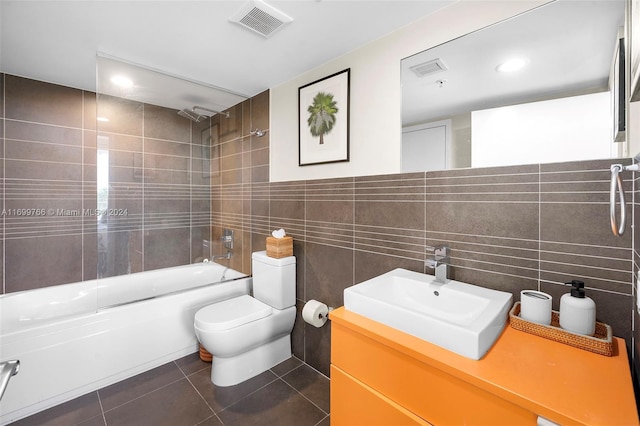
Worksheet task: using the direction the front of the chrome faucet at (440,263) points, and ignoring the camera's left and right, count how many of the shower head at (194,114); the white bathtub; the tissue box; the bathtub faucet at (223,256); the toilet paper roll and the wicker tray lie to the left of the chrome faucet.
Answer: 1

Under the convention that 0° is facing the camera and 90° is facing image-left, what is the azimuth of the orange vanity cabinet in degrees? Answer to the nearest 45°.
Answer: approximately 45°

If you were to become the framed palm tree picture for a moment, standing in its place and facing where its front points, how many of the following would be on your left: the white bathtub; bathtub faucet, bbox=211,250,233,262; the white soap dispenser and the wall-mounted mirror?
2

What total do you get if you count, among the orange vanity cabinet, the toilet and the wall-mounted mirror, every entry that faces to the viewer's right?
0

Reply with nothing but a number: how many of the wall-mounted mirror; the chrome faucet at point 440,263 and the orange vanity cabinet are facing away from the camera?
0

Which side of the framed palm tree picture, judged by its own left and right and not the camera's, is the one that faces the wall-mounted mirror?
left

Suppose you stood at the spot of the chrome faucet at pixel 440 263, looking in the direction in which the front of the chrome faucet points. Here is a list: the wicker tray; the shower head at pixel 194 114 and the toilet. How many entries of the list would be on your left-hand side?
1

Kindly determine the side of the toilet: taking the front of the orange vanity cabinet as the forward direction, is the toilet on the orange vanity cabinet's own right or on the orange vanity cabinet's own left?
on the orange vanity cabinet's own right

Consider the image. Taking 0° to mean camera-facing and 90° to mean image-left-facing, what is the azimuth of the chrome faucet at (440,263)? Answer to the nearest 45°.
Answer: approximately 45°

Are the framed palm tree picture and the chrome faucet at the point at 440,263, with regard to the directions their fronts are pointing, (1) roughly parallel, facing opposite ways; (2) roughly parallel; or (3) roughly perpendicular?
roughly parallel

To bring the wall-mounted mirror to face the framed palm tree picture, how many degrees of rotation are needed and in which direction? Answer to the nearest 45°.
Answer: approximately 45° to its right

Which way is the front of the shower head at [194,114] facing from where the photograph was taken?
facing the viewer and to the left of the viewer
